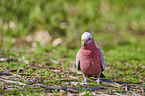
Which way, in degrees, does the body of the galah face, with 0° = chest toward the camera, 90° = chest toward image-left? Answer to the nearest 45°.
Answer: approximately 0°
